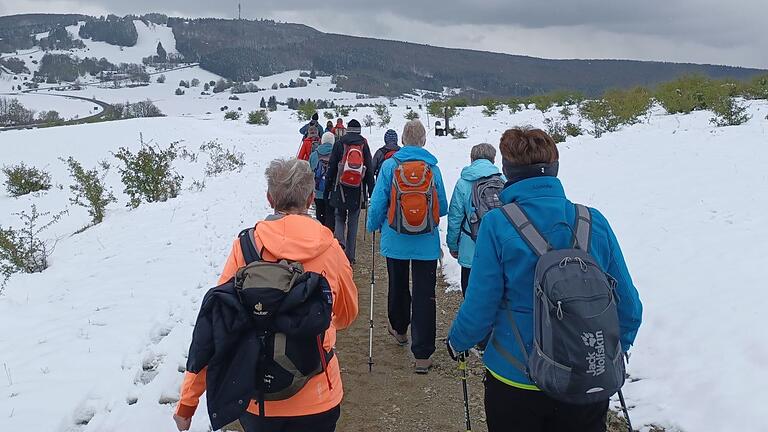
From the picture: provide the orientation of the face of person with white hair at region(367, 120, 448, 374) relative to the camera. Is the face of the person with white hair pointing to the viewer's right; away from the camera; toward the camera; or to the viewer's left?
away from the camera

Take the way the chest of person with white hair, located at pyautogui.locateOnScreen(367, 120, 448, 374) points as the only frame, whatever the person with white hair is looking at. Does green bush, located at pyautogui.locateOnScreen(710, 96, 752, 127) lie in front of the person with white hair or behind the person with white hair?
in front

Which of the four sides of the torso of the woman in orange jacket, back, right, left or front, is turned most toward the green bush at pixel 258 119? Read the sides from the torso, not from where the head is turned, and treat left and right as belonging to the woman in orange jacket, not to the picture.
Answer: front

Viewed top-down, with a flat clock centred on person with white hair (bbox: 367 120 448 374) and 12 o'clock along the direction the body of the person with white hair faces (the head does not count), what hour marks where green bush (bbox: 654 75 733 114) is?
The green bush is roughly at 1 o'clock from the person with white hair.

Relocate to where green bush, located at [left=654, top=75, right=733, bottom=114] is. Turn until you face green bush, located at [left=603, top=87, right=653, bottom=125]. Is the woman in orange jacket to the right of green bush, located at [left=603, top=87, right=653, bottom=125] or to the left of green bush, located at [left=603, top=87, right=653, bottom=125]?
left

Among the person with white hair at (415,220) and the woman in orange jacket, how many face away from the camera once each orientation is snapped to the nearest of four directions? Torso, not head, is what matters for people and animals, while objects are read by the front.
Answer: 2

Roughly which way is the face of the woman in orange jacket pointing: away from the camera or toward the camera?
away from the camera

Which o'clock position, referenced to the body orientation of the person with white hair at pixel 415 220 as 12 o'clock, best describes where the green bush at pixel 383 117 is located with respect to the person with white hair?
The green bush is roughly at 12 o'clock from the person with white hair.

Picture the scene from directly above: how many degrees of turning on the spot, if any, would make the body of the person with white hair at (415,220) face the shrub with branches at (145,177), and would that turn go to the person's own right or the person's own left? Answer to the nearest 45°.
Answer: approximately 45° to the person's own left

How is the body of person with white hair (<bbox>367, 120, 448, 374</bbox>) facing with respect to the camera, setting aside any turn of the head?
away from the camera

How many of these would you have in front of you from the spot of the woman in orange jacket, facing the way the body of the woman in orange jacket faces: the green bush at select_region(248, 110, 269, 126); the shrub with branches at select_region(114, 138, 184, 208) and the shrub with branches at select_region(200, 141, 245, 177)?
3

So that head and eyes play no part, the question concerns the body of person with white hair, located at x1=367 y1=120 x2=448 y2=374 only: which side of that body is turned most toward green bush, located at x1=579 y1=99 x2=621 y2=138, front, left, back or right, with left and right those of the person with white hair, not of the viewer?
front

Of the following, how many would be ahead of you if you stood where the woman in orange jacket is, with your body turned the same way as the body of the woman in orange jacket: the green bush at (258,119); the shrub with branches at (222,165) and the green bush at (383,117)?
3

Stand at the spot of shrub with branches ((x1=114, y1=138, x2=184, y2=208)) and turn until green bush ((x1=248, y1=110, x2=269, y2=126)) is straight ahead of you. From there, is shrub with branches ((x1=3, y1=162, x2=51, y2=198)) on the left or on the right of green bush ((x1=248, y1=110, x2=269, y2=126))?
left

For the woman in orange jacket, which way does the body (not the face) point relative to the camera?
away from the camera

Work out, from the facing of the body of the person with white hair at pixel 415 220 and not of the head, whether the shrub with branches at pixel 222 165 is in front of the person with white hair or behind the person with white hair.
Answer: in front
